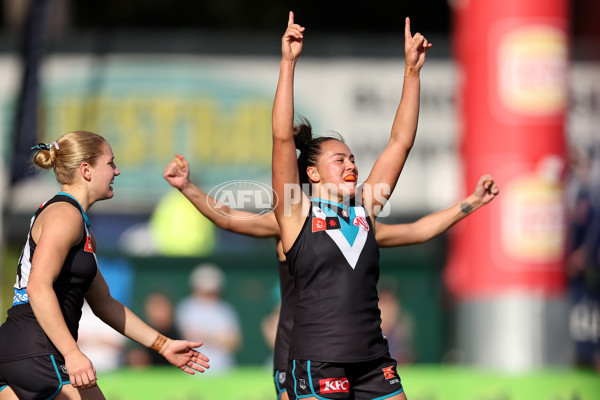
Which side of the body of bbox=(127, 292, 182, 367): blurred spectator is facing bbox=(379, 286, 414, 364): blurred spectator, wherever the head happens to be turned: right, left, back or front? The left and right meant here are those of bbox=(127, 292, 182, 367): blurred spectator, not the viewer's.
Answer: left

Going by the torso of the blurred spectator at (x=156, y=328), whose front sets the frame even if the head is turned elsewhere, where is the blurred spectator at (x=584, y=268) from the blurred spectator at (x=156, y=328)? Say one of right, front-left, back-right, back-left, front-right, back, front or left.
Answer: left

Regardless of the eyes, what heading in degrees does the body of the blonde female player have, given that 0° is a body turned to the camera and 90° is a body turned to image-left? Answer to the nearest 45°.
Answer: approximately 270°

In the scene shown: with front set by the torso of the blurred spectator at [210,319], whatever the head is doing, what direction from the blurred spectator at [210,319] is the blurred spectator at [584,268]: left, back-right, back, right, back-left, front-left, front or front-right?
left

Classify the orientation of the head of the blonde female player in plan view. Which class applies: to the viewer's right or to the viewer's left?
to the viewer's right

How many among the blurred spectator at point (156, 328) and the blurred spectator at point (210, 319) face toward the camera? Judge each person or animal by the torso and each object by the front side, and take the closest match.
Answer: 2

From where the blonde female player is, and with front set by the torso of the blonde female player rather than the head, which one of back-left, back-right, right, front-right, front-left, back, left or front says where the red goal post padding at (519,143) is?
front-left
